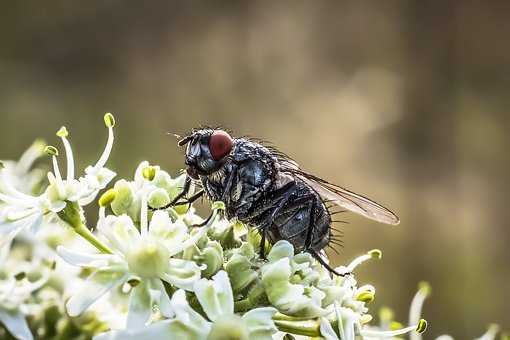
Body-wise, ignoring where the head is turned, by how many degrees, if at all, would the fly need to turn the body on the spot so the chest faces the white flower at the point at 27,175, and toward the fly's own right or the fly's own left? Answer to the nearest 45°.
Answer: approximately 45° to the fly's own right

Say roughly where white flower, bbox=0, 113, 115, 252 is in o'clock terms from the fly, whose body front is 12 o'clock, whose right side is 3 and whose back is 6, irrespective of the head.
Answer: The white flower is roughly at 11 o'clock from the fly.

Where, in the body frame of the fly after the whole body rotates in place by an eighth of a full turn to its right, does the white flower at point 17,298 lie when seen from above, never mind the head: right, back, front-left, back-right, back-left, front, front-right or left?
front-left

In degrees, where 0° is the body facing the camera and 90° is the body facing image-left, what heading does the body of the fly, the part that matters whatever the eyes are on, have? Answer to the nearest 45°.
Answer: approximately 90°
